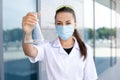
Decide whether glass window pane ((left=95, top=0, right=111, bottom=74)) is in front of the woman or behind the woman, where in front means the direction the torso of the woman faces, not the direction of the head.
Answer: behind

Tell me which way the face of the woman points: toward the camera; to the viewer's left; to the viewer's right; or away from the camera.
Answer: toward the camera

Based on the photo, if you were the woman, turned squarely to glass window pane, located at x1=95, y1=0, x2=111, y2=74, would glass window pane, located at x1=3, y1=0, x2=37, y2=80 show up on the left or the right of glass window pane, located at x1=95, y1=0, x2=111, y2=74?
left

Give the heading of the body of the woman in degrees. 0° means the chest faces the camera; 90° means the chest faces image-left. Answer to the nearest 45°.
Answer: approximately 0°

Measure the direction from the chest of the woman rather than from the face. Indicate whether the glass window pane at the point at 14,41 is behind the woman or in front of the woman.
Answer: behind
